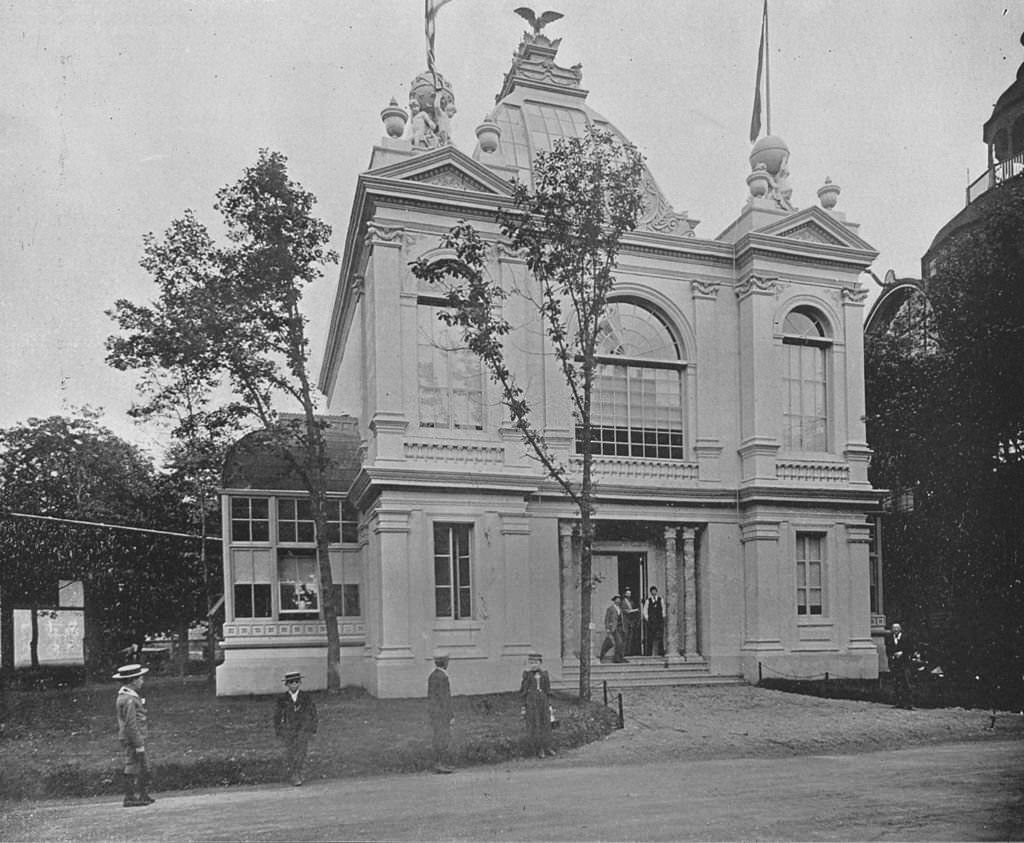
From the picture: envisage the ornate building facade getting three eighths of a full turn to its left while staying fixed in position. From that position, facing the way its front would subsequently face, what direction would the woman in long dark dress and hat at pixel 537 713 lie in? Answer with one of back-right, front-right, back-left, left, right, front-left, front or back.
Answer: back

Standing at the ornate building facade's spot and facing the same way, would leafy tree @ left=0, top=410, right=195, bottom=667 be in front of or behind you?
behind

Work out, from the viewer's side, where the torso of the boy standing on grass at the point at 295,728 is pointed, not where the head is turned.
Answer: toward the camera

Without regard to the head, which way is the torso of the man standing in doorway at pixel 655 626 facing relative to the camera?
toward the camera

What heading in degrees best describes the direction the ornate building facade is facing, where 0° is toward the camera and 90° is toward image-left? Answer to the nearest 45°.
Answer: approximately 315°

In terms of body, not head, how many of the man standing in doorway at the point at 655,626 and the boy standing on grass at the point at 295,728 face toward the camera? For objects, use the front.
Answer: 2

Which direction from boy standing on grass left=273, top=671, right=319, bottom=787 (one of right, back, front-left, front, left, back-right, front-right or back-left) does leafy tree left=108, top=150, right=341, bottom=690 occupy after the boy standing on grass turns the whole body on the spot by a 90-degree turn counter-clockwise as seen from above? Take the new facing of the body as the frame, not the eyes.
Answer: left

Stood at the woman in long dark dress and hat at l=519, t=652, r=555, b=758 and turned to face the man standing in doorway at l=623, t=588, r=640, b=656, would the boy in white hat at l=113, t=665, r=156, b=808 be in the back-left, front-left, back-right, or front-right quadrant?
back-left

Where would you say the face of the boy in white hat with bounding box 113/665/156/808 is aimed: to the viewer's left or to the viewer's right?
to the viewer's right
